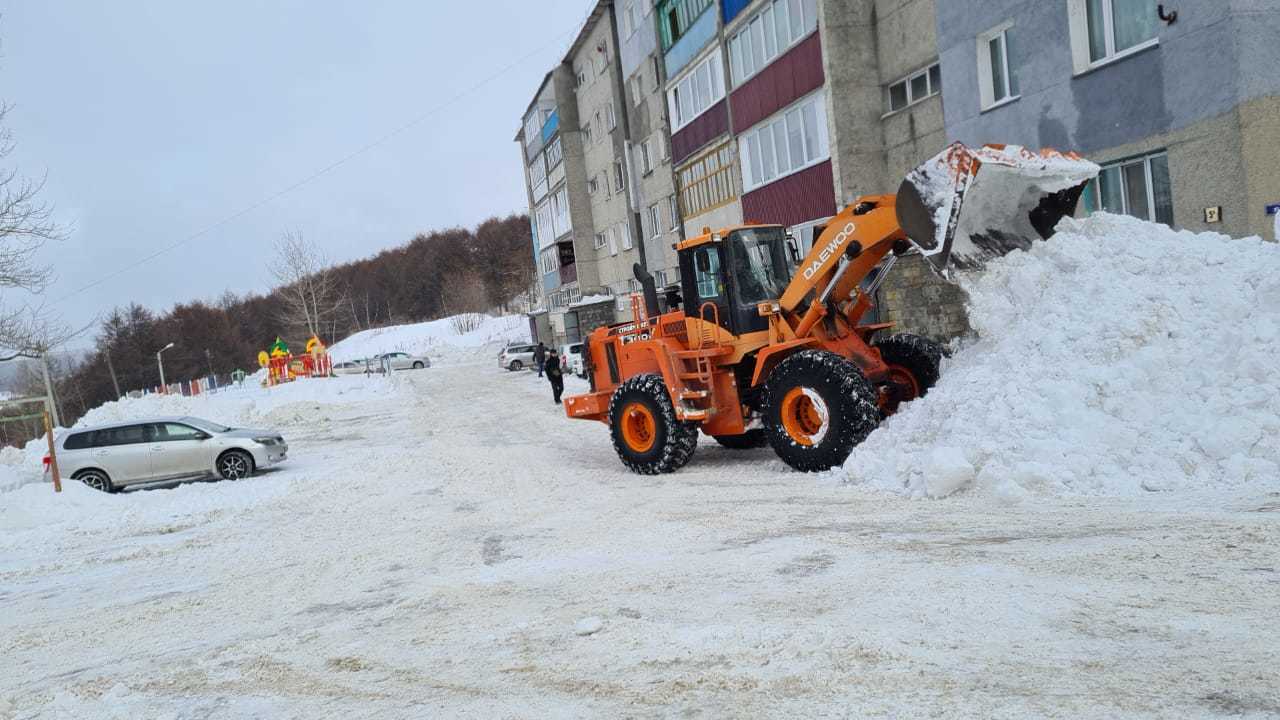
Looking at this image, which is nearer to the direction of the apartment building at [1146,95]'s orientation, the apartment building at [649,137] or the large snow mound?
the large snow mound

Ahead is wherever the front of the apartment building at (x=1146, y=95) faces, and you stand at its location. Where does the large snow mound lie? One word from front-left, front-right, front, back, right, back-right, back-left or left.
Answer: front-left

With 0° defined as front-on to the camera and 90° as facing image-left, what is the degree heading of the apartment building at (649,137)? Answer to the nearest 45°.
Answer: approximately 45°

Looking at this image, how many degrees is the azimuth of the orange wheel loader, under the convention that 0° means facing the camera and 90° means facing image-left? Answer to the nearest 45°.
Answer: approximately 315°

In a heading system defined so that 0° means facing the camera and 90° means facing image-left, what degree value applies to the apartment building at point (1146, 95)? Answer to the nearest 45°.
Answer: approximately 45°

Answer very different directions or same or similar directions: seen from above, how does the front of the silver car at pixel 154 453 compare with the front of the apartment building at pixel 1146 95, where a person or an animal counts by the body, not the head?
very different directions

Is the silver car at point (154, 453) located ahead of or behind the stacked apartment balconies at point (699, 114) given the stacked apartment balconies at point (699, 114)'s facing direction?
ahead

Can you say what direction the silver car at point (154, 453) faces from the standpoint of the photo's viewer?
facing to the right of the viewer

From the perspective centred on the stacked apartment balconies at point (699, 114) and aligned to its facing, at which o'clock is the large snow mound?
The large snow mound is roughly at 10 o'clock from the stacked apartment balconies.
